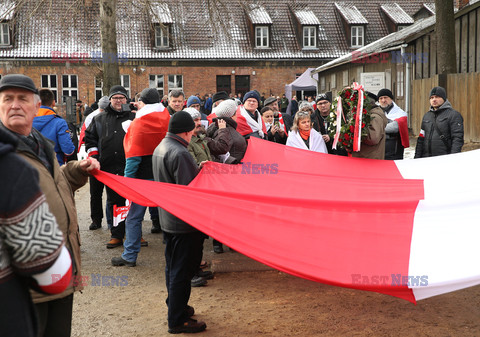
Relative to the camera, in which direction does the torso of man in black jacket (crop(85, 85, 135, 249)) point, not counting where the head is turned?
toward the camera

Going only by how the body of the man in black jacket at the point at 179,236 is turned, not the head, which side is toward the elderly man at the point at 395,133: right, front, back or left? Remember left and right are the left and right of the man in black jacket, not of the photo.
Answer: front

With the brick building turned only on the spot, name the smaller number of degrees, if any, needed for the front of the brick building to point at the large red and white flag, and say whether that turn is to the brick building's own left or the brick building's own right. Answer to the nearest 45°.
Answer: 0° — it already faces it

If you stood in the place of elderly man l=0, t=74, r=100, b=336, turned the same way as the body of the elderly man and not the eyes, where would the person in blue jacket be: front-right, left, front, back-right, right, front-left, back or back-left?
back-left

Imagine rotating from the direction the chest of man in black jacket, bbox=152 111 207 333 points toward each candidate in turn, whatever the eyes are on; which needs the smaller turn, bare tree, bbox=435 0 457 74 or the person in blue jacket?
the bare tree

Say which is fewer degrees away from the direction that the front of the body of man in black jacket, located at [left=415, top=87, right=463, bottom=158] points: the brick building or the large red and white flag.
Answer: the large red and white flag

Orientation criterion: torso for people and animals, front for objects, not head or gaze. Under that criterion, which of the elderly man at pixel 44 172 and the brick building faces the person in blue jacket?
the brick building

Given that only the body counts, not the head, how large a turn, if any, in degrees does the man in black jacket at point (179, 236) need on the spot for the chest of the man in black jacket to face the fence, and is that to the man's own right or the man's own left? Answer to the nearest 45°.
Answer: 0° — they already face it

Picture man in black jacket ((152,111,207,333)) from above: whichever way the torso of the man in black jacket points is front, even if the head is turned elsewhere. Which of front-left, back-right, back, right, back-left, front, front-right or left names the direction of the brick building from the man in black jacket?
front-left

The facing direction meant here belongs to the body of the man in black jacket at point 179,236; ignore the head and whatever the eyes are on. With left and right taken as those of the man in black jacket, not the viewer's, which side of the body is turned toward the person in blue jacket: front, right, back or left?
left

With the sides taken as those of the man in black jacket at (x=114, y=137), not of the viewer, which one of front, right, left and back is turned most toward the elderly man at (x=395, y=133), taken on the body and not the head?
left

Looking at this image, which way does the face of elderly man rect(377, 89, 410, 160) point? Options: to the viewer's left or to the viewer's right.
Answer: to the viewer's left
